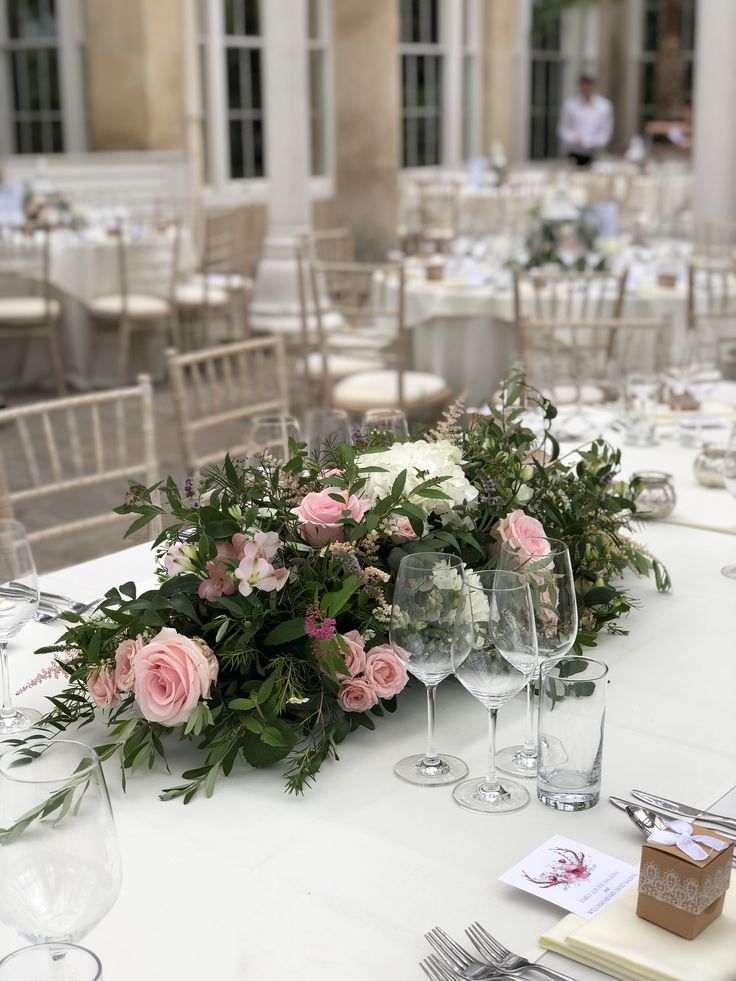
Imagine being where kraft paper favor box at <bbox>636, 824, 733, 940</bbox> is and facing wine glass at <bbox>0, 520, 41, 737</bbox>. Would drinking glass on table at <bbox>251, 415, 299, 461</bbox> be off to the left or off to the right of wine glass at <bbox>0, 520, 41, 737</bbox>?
right

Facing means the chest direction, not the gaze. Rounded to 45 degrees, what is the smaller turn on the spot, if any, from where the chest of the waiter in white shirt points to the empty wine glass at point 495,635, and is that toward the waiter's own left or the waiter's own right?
0° — they already face it

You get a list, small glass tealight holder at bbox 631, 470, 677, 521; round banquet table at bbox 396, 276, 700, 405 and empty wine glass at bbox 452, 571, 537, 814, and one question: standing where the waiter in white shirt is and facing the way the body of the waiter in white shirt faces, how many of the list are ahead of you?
3

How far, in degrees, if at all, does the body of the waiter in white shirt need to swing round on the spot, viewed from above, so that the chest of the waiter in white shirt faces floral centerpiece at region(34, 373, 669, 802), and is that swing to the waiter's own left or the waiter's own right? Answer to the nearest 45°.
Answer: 0° — they already face it

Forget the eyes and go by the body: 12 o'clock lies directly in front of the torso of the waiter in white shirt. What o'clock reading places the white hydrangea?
The white hydrangea is roughly at 12 o'clock from the waiter in white shirt.

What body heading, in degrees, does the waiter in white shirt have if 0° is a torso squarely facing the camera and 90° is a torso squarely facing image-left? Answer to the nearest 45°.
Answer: approximately 0°

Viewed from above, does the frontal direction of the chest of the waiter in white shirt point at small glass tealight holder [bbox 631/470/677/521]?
yes
